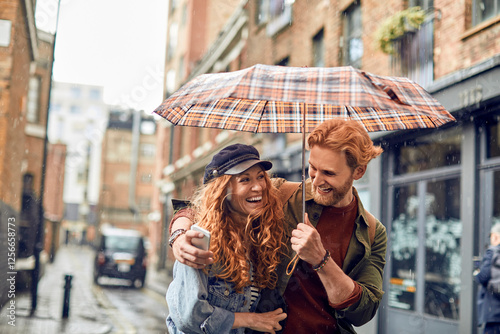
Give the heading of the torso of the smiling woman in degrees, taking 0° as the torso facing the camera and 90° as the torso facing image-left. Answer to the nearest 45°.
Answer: approximately 315°

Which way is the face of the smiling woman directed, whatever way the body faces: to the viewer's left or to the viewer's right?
to the viewer's right

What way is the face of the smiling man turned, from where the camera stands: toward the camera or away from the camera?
toward the camera

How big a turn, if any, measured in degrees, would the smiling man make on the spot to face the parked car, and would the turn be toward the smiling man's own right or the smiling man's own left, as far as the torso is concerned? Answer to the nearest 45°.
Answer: approximately 135° to the smiling man's own right

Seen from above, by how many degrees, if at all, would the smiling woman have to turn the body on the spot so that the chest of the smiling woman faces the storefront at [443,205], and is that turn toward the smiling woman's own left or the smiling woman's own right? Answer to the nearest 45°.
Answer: approximately 90° to the smiling woman's own left

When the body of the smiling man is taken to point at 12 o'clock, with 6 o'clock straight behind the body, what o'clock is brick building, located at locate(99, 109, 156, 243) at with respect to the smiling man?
The brick building is roughly at 4 o'clock from the smiling man.

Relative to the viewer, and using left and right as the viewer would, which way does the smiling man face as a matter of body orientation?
facing the viewer and to the left of the viewer

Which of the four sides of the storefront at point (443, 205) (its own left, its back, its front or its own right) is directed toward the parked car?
right
